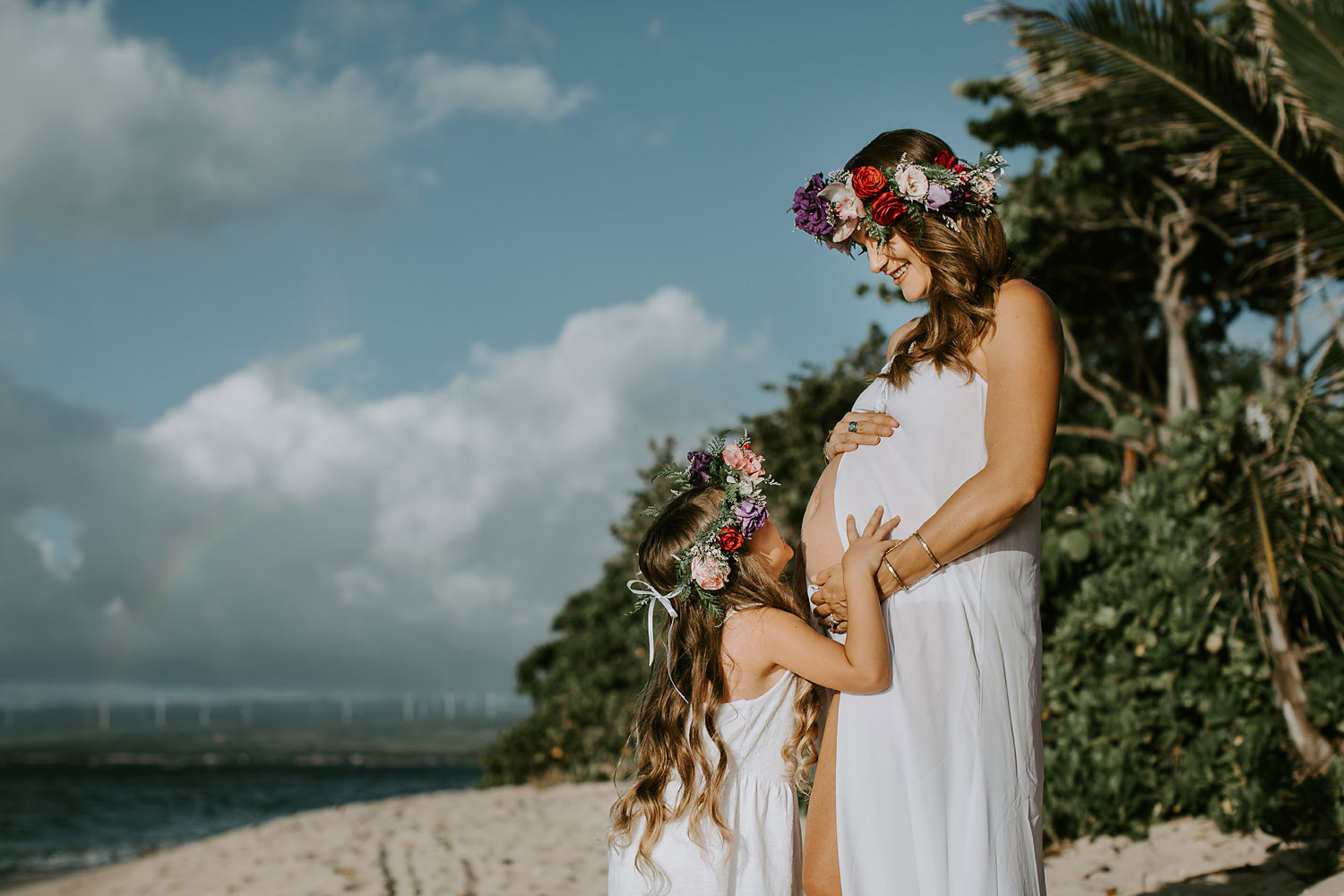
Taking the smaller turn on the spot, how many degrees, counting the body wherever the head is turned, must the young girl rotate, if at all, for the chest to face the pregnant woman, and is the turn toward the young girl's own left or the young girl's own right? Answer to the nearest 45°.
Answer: approximately 45° to the young girl's own right

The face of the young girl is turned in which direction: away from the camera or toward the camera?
away from the camera

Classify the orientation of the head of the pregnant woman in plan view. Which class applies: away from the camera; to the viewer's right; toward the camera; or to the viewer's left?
to the viewer's left

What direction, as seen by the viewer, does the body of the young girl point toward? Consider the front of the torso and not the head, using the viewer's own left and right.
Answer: facing to the right of the viewer
